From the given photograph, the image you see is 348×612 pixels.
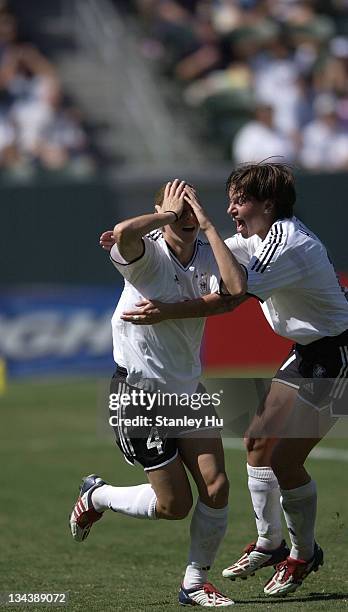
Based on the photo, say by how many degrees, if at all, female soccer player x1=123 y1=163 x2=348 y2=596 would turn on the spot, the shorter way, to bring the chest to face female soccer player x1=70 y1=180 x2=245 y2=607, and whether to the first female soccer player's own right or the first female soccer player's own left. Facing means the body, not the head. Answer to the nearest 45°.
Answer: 0° — they already face them

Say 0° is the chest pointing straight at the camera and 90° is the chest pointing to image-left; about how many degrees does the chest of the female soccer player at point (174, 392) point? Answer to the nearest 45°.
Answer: approximately 315°

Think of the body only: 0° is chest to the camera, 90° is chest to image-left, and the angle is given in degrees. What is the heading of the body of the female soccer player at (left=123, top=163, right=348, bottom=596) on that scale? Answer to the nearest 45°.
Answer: approximately 90°

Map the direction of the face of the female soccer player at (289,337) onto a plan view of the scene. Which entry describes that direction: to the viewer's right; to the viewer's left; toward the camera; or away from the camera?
to the viewer's left

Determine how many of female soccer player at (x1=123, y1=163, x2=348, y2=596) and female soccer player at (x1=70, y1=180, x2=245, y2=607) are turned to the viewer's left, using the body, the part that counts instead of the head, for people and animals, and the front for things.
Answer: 1

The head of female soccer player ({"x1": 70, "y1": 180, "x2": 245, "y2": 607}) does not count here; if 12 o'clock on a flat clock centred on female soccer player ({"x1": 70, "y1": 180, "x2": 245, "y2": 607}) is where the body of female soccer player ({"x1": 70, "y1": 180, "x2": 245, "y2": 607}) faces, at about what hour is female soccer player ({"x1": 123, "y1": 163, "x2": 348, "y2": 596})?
female soccer player ({"x1": 123, "y1": 163, "x2": 348, "y2": 596}) is roughly at 10 o'clock from female soccer player ({"x1": 70, "y1": 180, "x2": 245, "y2": 607}).
